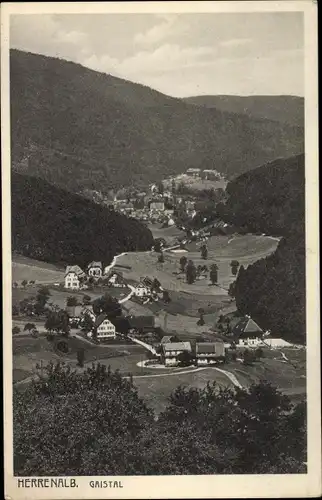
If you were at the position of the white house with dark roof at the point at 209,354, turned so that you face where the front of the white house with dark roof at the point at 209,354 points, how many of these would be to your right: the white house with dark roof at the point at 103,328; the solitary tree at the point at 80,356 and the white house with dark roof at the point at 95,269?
3

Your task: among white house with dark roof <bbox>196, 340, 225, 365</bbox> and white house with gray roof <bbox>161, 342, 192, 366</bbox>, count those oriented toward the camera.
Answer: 2

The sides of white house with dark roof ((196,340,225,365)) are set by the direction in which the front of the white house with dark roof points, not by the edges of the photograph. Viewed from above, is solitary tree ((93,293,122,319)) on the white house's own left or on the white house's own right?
on the white house's own right

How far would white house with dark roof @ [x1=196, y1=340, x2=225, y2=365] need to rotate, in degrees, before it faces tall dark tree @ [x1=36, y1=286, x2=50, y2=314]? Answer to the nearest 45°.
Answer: approximately 90° to its right

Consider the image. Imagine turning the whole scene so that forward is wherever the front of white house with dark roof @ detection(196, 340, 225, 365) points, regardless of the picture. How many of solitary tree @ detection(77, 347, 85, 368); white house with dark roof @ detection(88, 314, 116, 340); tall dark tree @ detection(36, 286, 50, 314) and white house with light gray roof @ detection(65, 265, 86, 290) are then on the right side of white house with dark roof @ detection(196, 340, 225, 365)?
4
